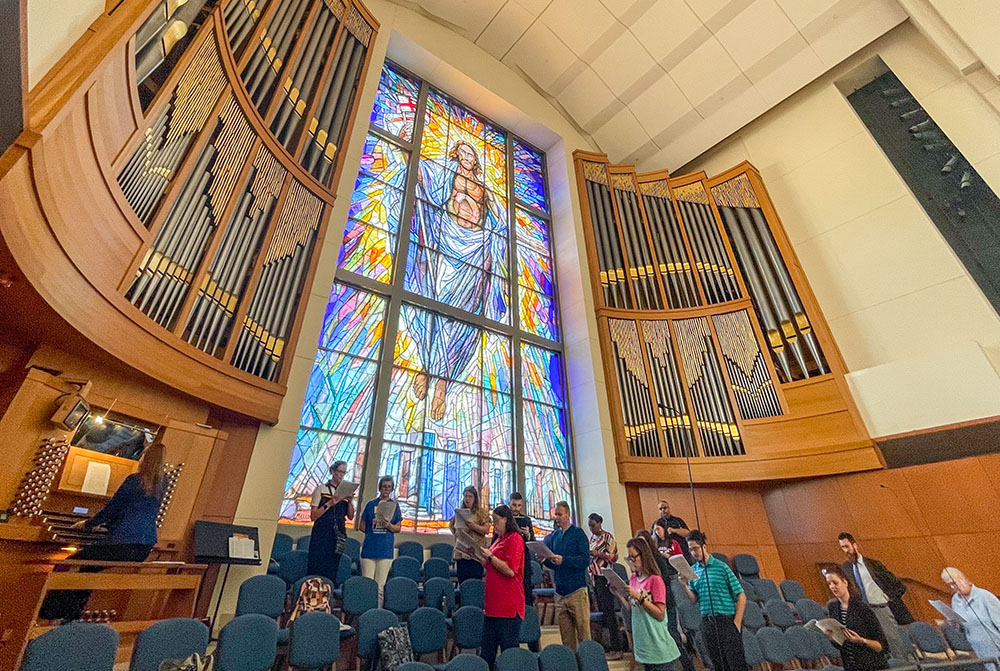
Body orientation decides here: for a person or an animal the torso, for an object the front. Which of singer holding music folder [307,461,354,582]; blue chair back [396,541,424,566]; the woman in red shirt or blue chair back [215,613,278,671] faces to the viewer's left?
the woman in red shirt

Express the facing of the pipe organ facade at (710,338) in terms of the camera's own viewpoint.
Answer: facing the viewer and to the left of the viewer

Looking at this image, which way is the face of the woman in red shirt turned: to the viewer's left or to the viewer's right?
to the viewer's left

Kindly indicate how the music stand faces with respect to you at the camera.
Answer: facing the viewer

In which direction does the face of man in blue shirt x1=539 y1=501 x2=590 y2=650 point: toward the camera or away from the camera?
toward the camera

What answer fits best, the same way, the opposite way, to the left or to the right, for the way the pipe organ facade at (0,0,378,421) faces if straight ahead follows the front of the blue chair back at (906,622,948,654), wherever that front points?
the opposite way
